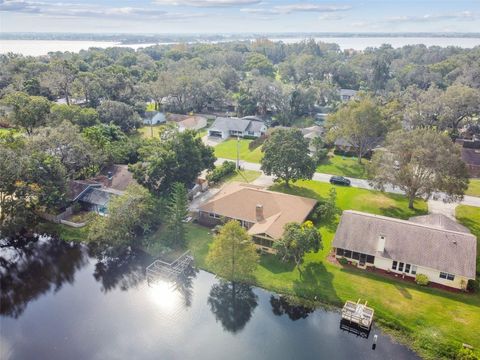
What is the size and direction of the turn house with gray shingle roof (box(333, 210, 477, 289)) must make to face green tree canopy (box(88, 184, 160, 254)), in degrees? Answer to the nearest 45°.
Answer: approximately 90° to its left

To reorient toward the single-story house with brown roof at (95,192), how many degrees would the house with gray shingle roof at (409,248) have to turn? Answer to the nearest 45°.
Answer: approximately 90° to its left

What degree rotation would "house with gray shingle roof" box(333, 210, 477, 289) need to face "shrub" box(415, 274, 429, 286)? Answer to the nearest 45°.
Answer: approximately 135° to its right

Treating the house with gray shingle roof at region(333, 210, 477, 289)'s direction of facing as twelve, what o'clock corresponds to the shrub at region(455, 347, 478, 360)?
The shrub is roughly at 5 o'clock from the house with gray shingle roof.

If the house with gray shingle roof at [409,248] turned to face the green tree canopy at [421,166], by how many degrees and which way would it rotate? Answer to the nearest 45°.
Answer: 0° — it already faces it

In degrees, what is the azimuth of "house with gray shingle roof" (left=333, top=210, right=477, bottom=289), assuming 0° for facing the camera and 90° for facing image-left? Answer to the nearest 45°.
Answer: approximately 180°

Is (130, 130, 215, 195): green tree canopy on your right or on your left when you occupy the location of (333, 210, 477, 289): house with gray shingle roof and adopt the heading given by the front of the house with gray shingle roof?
on your left

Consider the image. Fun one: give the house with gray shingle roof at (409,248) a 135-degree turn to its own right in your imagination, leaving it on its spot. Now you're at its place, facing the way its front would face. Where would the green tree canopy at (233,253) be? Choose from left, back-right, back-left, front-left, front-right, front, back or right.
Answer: right

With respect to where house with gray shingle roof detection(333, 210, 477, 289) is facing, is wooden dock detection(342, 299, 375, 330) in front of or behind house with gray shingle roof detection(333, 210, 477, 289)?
behind

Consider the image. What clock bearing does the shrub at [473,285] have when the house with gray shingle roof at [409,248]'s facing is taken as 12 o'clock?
The shrub is roughly at 3 o'clock from the house with gray shingle roof.

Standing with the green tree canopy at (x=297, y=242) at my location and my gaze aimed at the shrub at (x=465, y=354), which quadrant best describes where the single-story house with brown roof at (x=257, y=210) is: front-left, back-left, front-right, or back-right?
back-left

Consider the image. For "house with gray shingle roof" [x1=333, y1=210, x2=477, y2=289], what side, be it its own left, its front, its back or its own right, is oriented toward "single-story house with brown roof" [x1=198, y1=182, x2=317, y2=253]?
left

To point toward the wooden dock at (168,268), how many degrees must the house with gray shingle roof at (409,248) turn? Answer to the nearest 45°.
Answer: approximately 135° to its left
